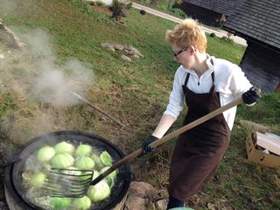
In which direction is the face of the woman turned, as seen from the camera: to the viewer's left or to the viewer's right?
to the viewer's left

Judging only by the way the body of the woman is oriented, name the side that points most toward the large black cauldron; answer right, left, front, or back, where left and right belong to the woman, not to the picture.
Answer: front

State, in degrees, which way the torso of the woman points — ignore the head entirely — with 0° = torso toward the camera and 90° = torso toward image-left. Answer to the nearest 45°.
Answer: approximately 45°
